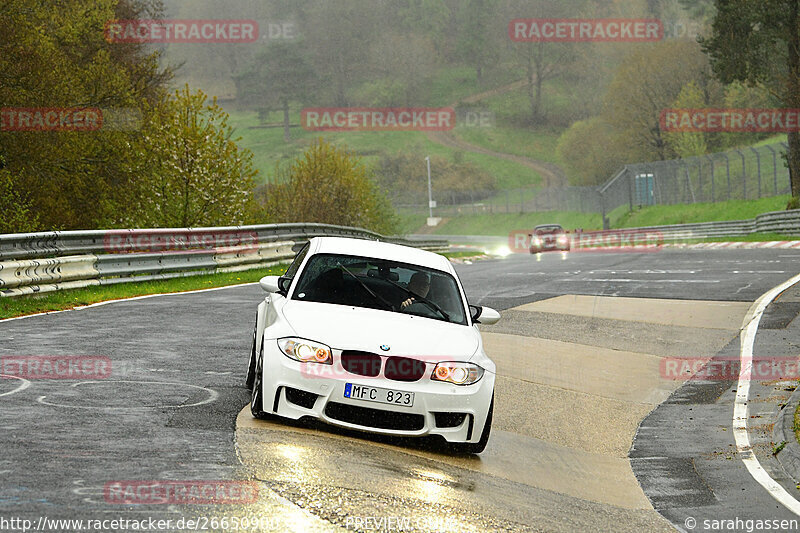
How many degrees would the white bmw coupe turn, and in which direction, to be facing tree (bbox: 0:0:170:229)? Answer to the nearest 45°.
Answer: approximately 180°

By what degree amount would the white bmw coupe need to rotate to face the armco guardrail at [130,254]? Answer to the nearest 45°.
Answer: approximately 180°

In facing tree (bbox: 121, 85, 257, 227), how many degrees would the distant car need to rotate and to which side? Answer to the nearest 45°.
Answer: approximately 45° to its right

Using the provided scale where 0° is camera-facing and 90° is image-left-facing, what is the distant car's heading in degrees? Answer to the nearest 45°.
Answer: approximately 0°

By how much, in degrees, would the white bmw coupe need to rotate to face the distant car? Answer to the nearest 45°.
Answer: approximately 180°

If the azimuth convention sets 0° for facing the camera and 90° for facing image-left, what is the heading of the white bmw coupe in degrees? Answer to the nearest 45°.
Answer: approximately 0°

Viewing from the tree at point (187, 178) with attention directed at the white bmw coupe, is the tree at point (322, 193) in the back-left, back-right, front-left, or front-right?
back-left

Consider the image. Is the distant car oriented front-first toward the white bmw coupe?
yes

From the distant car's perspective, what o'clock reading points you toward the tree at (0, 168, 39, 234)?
The tree is roughly at 1 o'clock from the distant car.

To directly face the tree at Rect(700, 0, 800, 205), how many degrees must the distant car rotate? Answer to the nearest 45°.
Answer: approximately 90° to its left

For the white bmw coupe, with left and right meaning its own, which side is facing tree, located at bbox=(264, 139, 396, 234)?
back
